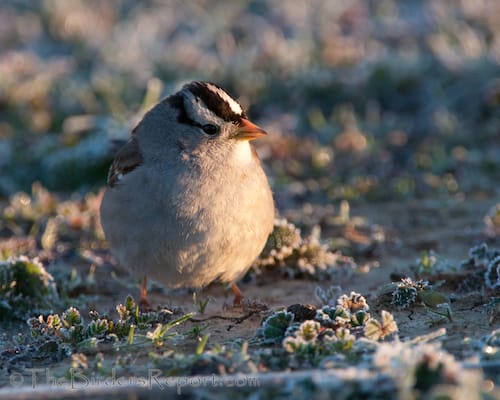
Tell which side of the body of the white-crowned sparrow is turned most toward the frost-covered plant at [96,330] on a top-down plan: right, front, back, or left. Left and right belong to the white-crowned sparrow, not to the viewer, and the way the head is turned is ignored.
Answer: right

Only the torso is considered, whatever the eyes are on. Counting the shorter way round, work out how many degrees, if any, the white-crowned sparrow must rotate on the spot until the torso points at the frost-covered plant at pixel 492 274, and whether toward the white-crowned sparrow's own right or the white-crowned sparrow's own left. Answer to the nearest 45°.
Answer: approximately 45° to the white-crowned sparrow's own left

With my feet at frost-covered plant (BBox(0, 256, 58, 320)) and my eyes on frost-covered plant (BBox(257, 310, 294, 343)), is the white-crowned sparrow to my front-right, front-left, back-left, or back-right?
front-left

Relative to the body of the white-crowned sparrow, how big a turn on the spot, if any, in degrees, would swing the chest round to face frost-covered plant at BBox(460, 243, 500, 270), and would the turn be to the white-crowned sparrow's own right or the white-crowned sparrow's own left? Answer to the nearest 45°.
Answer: approximately 45° to the white-crowned sparrow's own left

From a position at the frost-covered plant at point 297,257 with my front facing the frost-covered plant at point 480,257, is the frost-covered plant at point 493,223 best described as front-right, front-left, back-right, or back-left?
front-left

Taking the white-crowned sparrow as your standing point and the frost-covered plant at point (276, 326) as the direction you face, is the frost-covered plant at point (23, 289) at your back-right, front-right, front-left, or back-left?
back-right

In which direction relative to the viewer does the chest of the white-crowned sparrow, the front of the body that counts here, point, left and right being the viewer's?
facing the viewer and to the right of the viewer

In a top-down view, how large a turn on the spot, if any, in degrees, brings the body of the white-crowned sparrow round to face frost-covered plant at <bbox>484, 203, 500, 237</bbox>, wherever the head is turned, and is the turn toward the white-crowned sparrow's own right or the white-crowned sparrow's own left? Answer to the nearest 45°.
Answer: approximately 90° to the white-crowned sparrow's own left

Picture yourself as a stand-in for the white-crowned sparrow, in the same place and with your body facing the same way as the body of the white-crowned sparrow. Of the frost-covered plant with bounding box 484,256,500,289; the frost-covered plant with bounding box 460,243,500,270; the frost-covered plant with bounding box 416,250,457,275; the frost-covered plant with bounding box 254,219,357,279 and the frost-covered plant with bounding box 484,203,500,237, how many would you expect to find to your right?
0

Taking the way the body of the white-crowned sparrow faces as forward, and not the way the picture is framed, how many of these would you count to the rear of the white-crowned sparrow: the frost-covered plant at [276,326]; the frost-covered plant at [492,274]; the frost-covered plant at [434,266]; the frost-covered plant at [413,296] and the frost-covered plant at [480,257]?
0

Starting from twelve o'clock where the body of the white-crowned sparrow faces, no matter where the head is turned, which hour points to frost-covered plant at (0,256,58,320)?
The frost-covered plant is roughly at 5 o'clock from the white-crowned sparrow.

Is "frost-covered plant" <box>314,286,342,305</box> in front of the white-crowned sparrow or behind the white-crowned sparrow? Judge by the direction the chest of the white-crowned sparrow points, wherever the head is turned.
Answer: in front

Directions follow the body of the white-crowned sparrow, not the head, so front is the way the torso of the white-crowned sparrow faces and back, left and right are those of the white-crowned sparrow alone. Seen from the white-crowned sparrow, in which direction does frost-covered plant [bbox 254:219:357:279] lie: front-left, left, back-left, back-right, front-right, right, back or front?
left

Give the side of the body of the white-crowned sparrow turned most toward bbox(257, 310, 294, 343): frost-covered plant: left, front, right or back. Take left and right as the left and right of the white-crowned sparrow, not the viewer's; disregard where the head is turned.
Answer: front
